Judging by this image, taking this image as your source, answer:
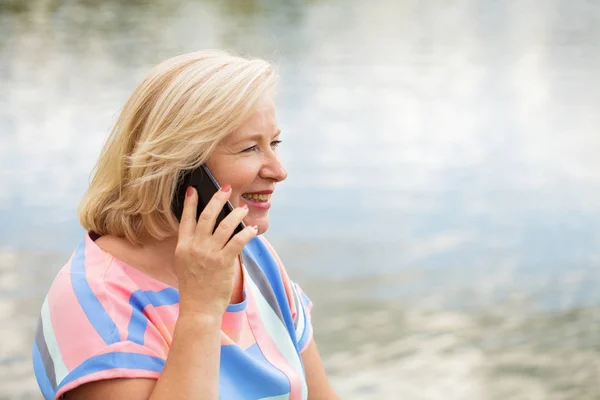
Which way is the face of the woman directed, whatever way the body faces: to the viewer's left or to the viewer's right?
to the viewer's right

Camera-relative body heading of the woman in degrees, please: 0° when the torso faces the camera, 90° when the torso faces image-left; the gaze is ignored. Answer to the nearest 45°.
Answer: approximately 315°
